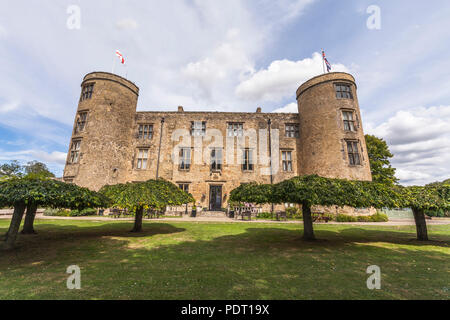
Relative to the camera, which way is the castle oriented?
toward the camera

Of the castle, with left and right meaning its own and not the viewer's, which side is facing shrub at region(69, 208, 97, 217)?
right

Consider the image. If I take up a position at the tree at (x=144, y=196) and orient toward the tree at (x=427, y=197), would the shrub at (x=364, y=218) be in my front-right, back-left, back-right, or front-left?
front-left

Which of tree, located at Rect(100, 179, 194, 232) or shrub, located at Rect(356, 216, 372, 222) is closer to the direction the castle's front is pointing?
the tree

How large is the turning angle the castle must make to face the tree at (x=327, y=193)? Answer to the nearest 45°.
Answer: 0° — it already faces it

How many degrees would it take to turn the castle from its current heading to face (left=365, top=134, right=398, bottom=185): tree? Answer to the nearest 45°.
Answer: approximately 90° to its left

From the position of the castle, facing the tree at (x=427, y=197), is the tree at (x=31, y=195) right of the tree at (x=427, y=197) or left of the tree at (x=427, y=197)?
right

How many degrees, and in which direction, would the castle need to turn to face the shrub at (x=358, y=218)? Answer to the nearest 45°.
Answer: approximately 90° to its left

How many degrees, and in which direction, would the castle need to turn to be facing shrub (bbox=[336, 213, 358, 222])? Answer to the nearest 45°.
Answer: approximately 90° to its left

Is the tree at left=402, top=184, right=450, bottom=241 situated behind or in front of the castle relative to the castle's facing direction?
in front

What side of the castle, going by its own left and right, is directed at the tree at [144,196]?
front
